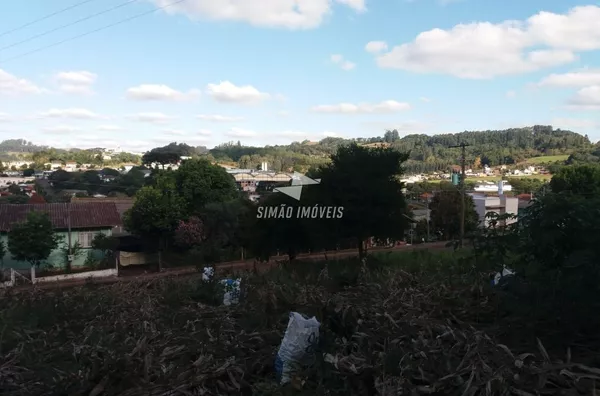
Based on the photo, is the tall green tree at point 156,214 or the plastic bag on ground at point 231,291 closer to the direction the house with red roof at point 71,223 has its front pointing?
the plastic bag on ground

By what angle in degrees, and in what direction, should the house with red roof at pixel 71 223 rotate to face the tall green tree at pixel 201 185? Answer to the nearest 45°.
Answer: approximately 90° to its left

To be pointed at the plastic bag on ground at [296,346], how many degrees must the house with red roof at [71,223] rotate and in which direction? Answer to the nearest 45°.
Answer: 0° — it already faces it

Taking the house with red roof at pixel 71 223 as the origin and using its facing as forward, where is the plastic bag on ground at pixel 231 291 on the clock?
The plastic bag on ground is roughly at 12 o'clock from the house with red roof.

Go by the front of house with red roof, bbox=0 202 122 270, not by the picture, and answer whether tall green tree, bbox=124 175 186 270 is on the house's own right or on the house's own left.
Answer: on the house's own left

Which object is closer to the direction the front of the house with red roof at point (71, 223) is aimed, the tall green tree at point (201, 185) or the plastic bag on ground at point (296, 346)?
the plastic bag on ground

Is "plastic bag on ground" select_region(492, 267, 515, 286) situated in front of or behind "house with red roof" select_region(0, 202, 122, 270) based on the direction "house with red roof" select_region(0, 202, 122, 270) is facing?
in front

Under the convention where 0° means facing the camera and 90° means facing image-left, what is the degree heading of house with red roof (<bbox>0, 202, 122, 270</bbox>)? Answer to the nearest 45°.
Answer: approximately 0°

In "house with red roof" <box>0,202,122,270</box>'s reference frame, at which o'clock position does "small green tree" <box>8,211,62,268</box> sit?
The small green tree is roughly at 1 o'clock from the house with red roof.
